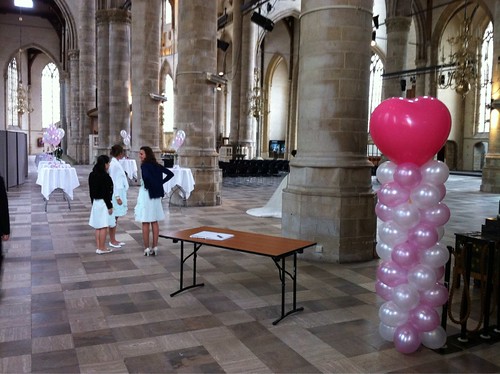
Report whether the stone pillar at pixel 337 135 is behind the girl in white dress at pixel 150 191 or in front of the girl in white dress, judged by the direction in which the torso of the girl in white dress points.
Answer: behind

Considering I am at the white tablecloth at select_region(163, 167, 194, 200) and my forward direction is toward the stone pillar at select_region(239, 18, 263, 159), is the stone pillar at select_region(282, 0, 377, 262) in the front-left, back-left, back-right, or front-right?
back-right

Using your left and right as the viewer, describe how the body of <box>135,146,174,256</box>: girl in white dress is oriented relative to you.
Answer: facing away from the viewer and to the left of the viewer

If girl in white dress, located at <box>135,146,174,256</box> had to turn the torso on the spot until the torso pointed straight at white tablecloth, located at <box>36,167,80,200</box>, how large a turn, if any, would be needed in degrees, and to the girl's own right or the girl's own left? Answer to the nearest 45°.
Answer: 0° — they already face it

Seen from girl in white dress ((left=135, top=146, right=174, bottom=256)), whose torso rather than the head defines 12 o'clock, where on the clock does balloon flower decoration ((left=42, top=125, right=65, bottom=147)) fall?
The balloon flower decoration is roughly at 1 o'clock from the girl in white dress.
